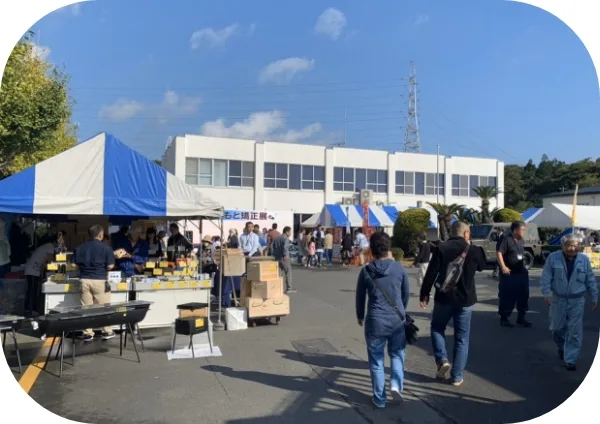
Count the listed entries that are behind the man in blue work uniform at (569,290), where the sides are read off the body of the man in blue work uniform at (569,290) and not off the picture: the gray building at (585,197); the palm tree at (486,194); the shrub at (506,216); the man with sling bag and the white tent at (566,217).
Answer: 4

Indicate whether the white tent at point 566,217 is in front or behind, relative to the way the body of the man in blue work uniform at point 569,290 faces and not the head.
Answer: behind

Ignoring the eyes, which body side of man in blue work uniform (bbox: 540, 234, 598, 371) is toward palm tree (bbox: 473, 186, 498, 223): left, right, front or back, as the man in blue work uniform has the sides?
back

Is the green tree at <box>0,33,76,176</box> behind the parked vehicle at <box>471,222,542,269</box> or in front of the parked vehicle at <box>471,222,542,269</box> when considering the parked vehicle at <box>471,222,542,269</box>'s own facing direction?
in front

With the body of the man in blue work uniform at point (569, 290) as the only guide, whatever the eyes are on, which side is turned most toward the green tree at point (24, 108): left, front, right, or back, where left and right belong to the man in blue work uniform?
right

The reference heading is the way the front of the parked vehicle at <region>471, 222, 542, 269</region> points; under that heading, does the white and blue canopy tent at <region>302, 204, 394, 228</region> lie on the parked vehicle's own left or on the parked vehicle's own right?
on the parked vehicle's own right

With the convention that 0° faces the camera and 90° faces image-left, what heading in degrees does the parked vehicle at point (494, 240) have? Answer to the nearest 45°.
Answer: approximately 45°

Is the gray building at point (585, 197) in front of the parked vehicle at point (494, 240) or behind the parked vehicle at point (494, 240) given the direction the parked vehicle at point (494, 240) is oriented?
behind

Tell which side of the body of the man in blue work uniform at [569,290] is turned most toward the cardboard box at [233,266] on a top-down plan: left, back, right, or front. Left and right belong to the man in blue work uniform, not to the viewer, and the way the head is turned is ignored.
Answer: right

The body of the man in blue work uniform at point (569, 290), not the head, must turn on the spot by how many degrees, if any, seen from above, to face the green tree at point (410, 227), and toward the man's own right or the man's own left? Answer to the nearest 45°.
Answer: approximately 180°

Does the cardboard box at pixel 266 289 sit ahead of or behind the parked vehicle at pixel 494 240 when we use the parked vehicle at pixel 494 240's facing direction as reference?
ahead

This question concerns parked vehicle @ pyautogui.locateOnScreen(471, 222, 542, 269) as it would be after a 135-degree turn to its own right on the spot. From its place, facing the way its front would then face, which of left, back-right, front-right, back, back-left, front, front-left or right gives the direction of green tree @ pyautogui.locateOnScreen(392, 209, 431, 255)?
front-left

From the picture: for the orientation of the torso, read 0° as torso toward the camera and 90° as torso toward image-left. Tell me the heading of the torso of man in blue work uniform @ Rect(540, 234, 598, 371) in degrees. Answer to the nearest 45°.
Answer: approximately 0°
